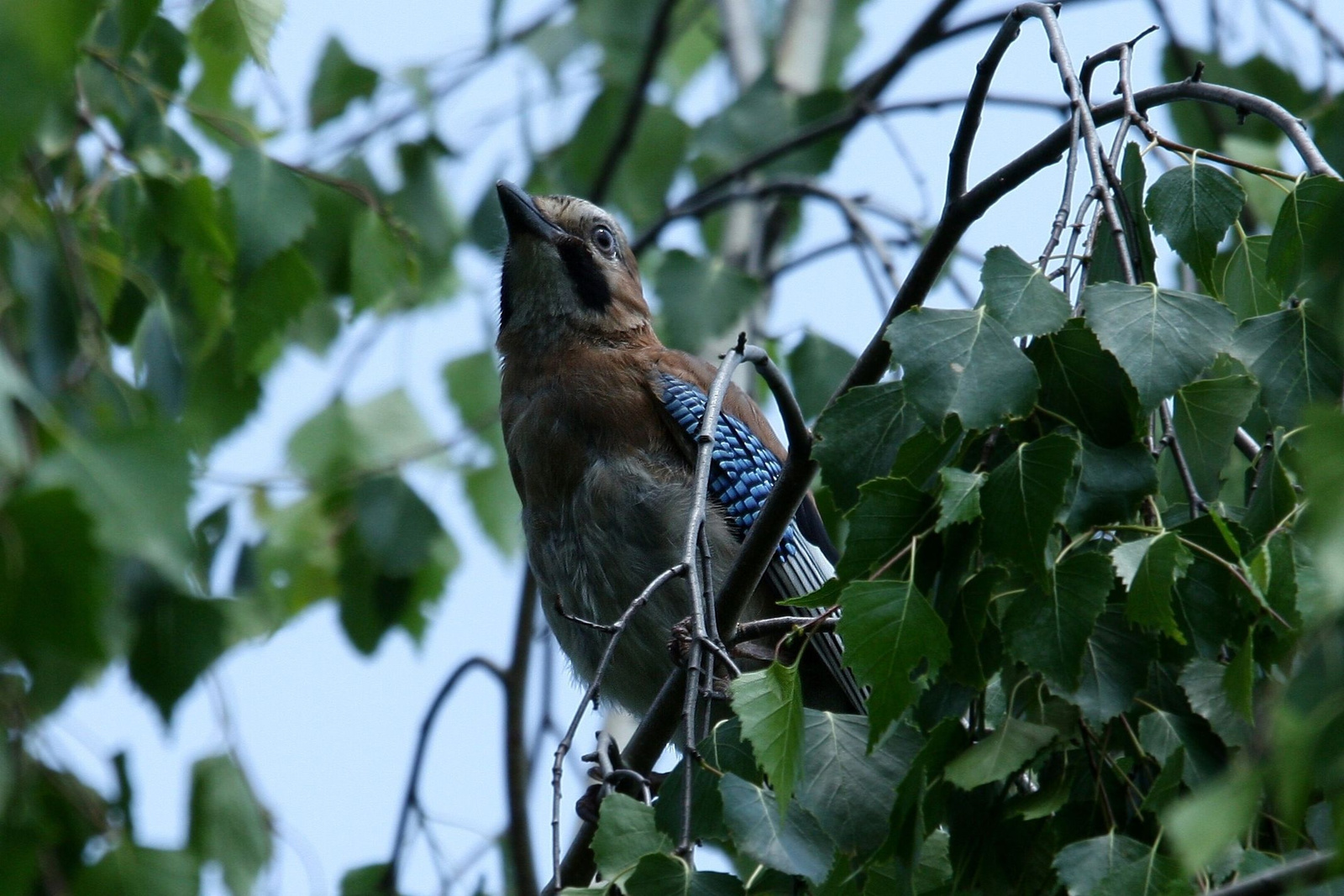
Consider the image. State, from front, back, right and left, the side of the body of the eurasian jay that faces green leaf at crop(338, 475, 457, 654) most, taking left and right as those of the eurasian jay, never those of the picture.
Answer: right

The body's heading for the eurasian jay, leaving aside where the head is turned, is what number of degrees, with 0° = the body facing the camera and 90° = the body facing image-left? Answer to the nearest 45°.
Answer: approximately 45°

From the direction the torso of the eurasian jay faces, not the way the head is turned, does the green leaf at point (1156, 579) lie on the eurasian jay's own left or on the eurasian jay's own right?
on the eurasian jay's own left

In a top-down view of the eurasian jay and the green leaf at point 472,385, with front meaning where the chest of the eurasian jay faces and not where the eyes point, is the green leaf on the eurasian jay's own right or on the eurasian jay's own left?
on the eurasian jay's own right

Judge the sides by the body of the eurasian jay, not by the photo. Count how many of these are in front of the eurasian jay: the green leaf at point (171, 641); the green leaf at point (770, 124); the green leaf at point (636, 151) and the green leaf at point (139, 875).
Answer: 2

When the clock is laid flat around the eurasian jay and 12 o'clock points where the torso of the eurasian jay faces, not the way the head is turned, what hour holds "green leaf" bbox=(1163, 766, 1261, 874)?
The green leaf is roughly at 10 o'clock from the eurasian jay.

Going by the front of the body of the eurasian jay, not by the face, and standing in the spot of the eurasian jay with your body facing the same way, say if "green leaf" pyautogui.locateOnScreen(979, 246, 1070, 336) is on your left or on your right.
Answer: on your left

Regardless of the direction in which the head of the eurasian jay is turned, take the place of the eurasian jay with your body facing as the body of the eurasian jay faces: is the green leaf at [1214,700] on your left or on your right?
on your left

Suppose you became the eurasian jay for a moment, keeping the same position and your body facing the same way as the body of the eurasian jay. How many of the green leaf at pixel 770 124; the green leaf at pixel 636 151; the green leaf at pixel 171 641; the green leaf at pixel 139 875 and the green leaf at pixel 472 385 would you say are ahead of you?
2

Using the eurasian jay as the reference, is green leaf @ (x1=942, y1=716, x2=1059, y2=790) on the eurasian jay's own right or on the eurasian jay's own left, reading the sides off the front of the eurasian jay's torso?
on the eurasian jay's own left
